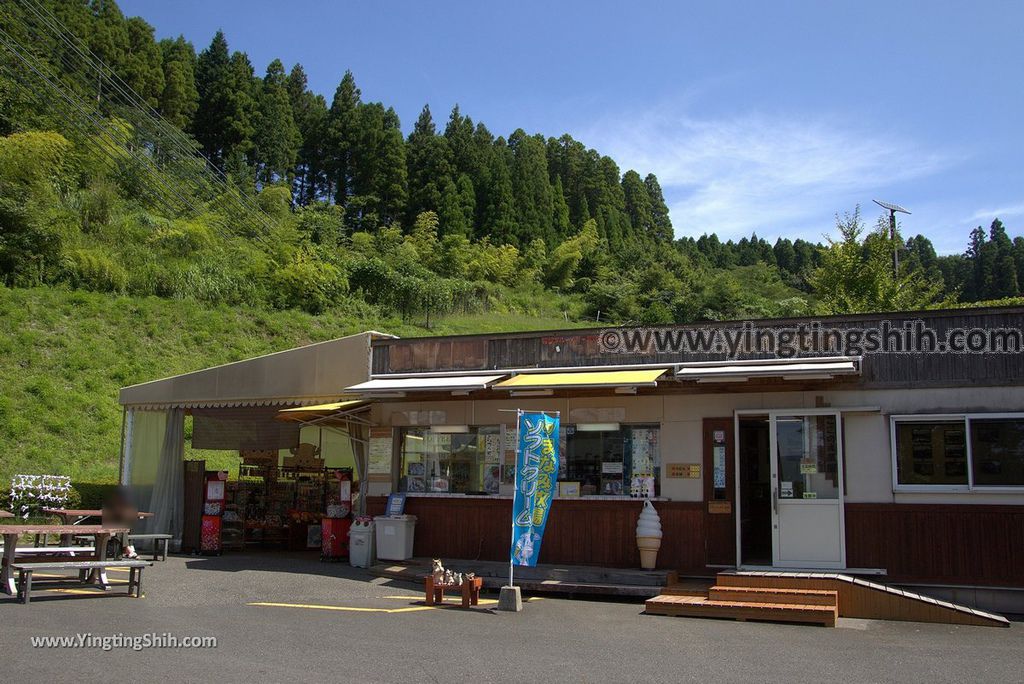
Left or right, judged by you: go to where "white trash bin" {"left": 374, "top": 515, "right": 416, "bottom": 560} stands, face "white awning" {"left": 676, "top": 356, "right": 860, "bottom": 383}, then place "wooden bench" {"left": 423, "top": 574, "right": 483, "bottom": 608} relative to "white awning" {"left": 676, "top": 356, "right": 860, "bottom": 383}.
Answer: right

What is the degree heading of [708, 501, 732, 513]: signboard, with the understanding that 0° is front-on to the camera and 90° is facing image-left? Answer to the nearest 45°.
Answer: approximately 0°

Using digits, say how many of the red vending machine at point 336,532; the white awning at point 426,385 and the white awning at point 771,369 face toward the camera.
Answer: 3

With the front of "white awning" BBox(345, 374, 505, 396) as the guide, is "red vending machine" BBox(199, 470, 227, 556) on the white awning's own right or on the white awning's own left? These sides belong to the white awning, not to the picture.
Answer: on the white awning's own right

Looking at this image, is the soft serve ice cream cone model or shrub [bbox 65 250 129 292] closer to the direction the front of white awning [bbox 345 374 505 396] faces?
the soft serve ice cream cone model

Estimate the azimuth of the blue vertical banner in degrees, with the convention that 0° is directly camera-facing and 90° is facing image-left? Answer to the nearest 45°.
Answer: approximately 0°

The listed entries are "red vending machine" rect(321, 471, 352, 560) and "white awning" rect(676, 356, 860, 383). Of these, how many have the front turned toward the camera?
2
